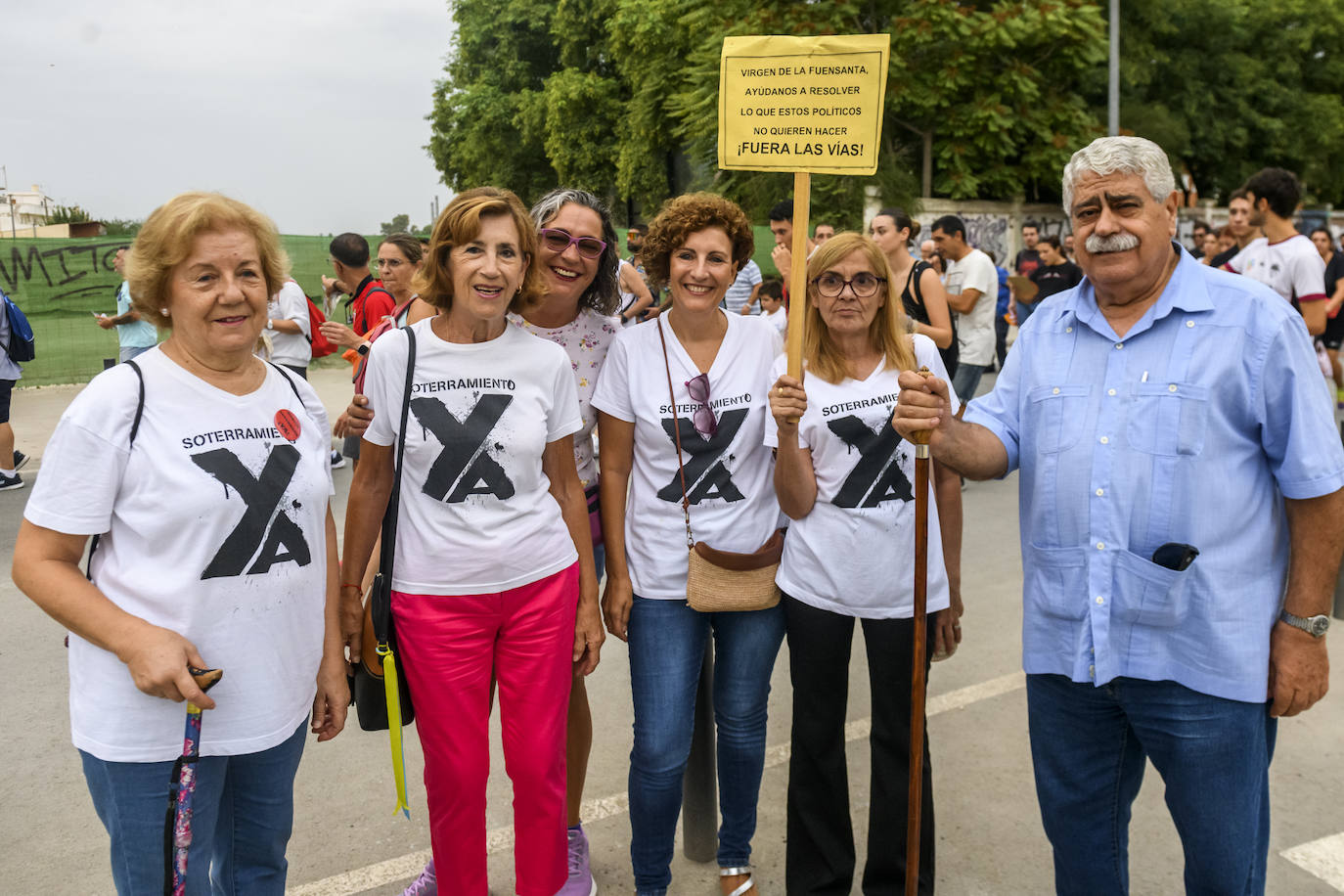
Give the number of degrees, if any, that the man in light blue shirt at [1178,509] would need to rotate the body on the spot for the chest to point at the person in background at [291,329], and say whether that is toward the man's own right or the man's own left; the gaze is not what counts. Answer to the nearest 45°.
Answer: approximately 90° to the man's own right

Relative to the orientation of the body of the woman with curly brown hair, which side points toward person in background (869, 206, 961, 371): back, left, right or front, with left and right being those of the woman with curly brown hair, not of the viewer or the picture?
back

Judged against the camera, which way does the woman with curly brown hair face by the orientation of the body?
toward the camera

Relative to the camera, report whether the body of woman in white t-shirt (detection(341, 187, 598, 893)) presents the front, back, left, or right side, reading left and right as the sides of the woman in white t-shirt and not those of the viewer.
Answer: front

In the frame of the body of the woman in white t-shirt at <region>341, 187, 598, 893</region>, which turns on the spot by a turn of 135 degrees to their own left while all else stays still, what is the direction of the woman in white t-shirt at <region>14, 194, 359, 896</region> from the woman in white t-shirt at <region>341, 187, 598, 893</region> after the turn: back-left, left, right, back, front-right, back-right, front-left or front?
back

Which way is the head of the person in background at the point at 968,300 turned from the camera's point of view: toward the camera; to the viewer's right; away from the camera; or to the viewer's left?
to the viewer's left

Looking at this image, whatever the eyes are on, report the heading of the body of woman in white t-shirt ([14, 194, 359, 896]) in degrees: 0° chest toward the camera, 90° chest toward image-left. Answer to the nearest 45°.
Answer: approximately 315°

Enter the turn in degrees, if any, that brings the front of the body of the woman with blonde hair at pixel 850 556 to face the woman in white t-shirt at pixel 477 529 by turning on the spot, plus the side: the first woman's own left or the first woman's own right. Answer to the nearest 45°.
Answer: approximately 45° to the first woman's own right

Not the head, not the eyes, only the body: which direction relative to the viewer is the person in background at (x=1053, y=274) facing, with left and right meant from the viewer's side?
facing the viewer and to the left of the viewer

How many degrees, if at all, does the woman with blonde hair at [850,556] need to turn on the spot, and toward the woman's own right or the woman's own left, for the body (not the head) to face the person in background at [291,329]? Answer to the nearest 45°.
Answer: approximately 135° to the woman's own right

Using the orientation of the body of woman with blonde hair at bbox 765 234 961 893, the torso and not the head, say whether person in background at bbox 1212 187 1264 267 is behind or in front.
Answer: behind
